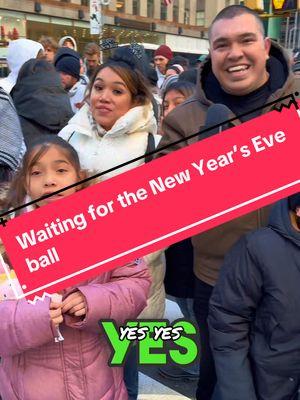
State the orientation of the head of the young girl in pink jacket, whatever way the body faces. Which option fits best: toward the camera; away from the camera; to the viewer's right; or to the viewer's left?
toward the camera

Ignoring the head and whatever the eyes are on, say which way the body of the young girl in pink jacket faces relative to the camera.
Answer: toward the camera

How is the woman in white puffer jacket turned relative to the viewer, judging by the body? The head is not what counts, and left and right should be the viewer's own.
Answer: facing the viewer and to the left of the viewer

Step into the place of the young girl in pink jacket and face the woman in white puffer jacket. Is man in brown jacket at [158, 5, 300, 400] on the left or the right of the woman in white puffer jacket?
right

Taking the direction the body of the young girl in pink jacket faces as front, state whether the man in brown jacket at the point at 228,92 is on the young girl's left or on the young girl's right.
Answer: on the young girl's left

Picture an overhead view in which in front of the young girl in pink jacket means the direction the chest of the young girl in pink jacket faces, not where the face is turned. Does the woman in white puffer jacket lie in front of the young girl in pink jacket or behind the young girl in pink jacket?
behind

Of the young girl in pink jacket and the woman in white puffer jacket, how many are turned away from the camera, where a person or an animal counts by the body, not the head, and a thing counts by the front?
0
